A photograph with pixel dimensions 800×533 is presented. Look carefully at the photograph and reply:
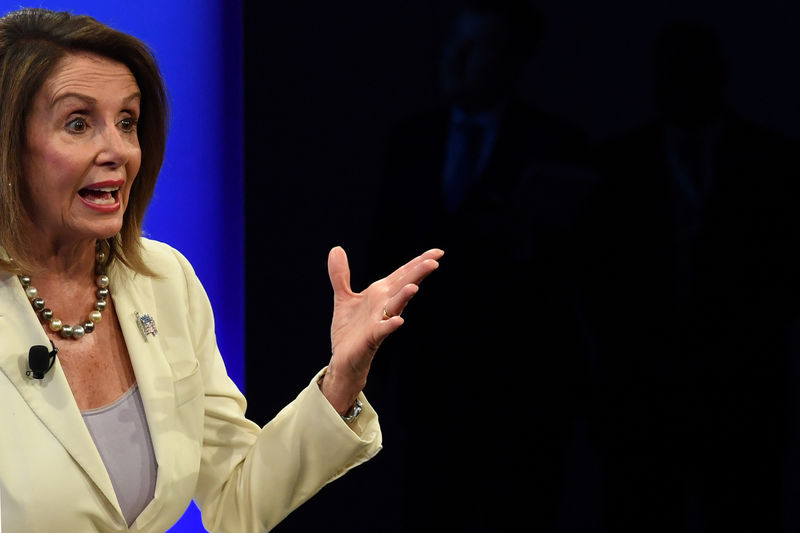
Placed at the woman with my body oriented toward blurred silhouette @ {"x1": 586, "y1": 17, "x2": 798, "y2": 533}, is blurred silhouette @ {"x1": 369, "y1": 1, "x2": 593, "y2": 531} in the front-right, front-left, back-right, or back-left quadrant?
front-left

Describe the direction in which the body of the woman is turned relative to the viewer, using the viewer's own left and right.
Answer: facing the viewer and to the right of the viewer

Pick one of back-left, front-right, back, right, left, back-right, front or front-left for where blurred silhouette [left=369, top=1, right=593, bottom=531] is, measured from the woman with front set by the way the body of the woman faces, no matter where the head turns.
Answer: left
